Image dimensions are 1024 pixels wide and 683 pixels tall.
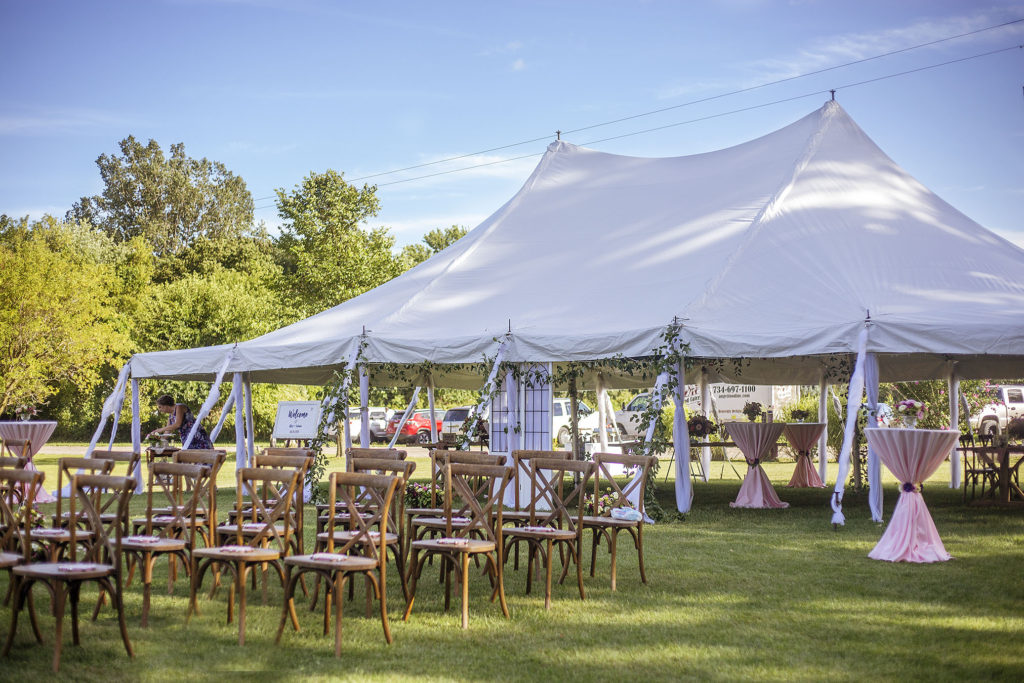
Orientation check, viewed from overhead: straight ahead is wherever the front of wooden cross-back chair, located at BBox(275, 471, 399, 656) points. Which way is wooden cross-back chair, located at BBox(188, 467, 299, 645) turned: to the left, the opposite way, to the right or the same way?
the same way

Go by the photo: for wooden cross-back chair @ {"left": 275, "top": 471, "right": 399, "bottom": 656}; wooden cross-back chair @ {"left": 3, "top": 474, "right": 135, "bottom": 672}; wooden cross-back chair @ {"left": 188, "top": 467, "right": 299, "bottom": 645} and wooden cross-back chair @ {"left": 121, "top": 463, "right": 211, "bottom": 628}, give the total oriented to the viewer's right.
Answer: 0

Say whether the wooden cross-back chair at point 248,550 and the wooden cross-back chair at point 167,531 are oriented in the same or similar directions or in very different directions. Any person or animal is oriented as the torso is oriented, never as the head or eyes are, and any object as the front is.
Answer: same or similar directions

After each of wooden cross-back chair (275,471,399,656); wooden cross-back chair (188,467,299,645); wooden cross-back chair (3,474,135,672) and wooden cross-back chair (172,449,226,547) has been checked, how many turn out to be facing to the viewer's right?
0

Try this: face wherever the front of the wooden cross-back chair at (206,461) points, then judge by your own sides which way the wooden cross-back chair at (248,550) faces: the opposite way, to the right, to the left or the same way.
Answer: the same way

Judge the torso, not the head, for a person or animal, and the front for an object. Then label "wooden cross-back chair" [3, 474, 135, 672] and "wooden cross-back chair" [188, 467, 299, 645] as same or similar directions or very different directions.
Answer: same or similar directions

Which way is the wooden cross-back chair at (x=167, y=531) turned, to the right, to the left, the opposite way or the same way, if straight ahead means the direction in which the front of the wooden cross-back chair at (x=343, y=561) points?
the same way
